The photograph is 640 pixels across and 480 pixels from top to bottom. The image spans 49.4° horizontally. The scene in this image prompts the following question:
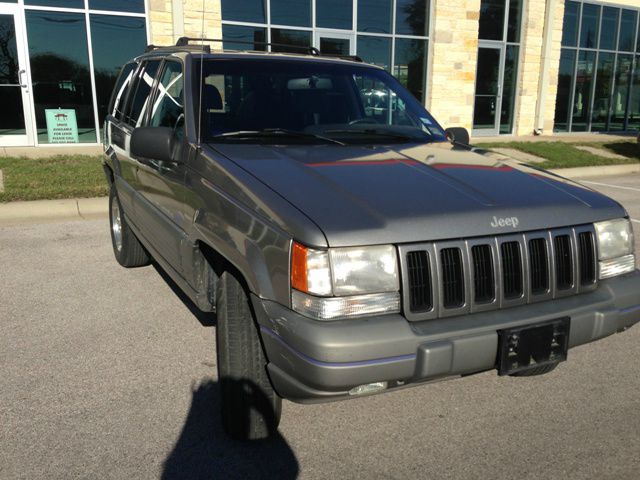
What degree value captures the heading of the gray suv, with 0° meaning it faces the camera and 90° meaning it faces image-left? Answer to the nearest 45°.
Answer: approximately 315°
